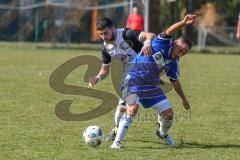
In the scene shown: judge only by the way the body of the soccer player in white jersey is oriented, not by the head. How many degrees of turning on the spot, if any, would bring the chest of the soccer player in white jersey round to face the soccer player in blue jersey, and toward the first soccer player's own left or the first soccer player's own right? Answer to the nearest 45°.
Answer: approximately 90° to the first soccer player's own left

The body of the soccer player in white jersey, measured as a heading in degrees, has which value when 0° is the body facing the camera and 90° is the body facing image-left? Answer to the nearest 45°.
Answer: approximately 45°
